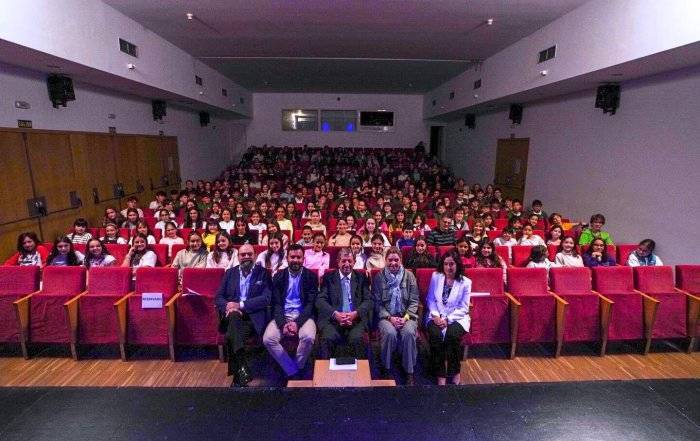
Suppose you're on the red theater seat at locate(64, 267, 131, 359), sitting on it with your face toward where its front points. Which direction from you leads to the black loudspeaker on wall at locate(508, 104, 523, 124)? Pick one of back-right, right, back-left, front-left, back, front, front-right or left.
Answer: back-left

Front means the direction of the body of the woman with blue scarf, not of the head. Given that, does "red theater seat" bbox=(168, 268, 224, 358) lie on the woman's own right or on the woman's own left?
on the woman's own right

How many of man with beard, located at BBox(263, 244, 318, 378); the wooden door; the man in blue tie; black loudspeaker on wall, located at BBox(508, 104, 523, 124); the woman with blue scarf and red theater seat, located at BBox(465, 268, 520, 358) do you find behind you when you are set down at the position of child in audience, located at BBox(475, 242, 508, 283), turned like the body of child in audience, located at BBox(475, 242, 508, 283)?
2

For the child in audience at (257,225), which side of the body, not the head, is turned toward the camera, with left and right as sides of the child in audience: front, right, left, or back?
front

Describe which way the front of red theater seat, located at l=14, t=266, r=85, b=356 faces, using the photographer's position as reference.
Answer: facing the viewer and to the left of the viewer

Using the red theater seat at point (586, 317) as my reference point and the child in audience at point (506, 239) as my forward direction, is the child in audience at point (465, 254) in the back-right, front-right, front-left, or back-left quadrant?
front-left

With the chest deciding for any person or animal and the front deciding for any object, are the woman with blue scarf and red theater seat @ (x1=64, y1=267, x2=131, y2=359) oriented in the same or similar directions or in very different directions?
same or similar directions

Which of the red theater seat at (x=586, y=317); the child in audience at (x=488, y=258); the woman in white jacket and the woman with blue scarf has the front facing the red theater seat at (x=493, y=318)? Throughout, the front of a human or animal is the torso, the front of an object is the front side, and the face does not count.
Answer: the child in audience

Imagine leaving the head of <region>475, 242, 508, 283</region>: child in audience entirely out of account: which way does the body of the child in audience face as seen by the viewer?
toward the camera

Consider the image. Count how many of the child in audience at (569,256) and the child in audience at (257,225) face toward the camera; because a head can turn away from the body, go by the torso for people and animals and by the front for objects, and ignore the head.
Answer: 2

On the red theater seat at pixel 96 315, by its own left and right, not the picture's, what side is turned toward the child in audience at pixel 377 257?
left

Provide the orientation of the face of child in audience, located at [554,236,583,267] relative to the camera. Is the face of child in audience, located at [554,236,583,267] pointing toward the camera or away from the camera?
toward the camera

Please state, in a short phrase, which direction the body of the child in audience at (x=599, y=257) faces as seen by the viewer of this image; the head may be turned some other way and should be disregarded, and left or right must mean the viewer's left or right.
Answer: facing the viewer

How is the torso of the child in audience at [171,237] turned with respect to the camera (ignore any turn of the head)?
toward the camera
